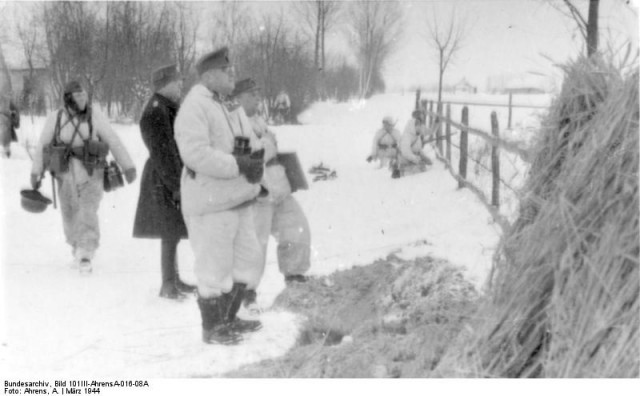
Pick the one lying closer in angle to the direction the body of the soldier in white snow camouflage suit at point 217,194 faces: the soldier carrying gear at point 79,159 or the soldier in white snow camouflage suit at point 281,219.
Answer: the soldier in white snow camouflage suit

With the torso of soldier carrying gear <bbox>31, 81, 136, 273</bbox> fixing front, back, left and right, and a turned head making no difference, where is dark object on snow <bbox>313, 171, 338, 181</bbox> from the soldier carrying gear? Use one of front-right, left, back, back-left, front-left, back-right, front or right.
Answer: back-left

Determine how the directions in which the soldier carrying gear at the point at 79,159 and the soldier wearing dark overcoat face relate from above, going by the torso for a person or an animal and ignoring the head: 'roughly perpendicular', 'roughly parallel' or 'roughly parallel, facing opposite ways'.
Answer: roughly perpendicular

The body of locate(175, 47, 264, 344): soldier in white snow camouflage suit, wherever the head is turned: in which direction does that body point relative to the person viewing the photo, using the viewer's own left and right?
facing to the right of the viewer

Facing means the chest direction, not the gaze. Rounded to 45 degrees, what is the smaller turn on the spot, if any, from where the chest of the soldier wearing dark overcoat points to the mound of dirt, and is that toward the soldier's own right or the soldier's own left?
approximately 45° to the soldier's own right

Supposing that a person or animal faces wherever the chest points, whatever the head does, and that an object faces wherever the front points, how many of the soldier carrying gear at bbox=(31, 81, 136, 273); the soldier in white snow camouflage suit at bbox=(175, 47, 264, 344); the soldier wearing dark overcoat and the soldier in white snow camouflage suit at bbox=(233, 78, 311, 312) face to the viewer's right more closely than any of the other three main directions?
2

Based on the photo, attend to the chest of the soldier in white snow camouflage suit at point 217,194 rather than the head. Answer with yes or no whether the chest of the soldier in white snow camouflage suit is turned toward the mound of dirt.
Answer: yes

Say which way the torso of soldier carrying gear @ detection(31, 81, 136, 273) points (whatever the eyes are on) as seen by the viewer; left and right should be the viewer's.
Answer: facing the viewer

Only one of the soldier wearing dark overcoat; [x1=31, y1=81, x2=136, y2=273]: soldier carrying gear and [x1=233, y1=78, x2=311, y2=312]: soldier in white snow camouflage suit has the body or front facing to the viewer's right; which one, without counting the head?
the soldier wearing dark overcoat

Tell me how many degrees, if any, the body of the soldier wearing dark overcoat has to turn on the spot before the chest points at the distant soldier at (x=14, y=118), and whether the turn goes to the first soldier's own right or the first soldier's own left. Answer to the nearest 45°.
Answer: approximately 90° to the first soldier's own left

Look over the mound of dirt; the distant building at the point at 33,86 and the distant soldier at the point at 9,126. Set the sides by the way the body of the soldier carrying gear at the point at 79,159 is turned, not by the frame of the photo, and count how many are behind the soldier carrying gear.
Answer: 2

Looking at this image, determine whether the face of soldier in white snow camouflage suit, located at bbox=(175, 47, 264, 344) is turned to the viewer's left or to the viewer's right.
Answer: to the viewer's right

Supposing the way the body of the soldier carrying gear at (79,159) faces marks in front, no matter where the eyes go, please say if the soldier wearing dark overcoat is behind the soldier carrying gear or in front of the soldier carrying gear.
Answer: in front

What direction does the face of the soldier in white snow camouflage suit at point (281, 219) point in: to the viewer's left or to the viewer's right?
to the viewer's right

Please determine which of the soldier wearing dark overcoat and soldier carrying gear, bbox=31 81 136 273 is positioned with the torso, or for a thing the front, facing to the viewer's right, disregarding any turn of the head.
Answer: the soldier wearing dark overcoat

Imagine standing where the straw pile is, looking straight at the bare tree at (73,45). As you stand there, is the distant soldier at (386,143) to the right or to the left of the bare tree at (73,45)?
right
